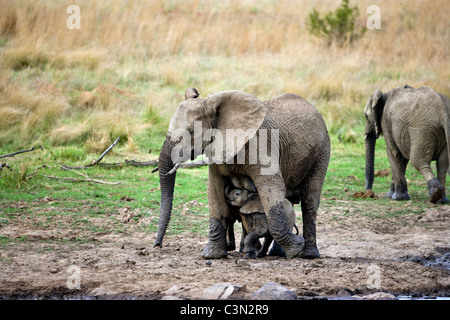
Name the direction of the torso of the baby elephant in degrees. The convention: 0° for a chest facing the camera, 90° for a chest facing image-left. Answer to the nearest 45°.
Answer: approximately 90°

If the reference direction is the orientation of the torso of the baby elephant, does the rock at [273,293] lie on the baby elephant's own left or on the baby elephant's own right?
on the baby elephant's own left

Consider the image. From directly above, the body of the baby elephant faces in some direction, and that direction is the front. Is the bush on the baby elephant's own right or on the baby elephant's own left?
on the baby elephant's own right

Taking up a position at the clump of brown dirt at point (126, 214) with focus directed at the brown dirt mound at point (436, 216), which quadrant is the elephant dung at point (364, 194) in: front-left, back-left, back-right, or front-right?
front-left

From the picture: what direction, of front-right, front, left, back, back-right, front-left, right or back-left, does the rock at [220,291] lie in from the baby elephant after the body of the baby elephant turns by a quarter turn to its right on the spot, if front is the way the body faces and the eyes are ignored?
back

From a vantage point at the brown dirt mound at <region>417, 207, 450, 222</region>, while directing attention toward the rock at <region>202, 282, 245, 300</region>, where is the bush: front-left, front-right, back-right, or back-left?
back-right

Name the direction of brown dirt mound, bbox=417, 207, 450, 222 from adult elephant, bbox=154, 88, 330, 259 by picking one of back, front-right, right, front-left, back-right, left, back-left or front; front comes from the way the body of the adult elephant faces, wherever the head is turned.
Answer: back

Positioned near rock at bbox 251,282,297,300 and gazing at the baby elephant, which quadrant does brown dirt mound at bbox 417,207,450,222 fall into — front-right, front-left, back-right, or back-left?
front-right

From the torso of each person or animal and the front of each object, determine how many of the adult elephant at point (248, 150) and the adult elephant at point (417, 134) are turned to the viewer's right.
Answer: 0

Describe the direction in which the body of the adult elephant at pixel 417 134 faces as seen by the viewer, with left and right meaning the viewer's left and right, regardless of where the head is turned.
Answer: facing away from the viewer and to the left of the viewer

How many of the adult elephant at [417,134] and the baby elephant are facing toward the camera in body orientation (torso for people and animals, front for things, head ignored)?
0

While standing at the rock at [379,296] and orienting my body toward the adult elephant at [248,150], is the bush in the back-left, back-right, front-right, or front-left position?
front-right
